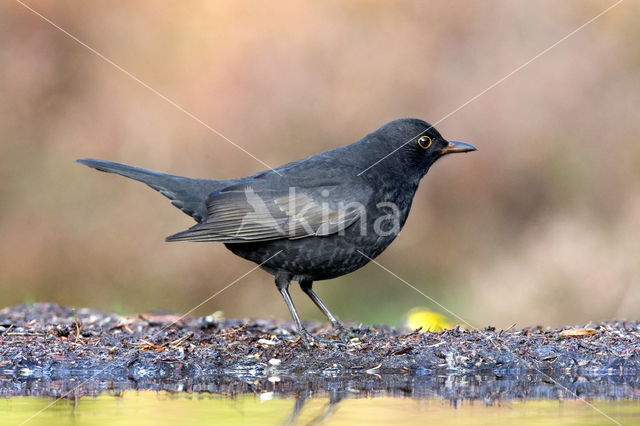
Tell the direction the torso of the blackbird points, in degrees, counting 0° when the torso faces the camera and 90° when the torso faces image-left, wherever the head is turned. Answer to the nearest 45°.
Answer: approximately 270°

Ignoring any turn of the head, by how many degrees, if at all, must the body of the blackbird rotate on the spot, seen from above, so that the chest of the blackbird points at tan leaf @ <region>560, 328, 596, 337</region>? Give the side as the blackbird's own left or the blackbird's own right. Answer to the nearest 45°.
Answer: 0° — it already faces it
